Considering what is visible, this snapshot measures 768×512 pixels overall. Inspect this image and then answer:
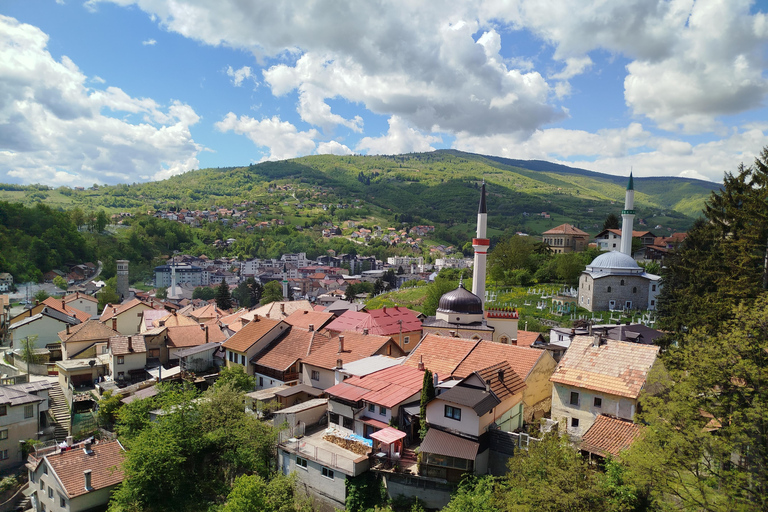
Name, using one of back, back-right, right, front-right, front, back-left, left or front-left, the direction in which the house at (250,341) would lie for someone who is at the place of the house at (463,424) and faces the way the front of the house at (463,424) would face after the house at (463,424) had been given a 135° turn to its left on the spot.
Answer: back-left

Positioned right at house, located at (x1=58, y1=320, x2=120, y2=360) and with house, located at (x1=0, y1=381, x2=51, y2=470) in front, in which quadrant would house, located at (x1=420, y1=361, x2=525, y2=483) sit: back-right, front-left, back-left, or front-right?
front-left

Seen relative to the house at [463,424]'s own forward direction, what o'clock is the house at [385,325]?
the house at [385,325] is roughly at 4 o'clock from the house at [463,424].

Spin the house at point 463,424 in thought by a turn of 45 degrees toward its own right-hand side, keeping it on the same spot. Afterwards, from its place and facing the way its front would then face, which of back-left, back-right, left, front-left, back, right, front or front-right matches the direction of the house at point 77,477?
front

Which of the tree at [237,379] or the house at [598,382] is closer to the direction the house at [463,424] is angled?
the tree

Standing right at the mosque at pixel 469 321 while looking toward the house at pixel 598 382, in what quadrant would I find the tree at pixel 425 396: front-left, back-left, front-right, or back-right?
front-right

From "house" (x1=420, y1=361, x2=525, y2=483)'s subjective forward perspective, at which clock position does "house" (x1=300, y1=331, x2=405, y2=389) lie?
"house" (x1=300, y1=331, x2=405, y2=389) is roughly at 3 o'clock from "house" (x1=420, y1=361, x2=525, y2=483).

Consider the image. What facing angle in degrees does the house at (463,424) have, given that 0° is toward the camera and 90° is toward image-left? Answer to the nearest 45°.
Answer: approximately 45°

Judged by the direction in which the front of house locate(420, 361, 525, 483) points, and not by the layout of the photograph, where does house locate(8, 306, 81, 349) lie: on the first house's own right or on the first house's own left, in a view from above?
on the first house's own right

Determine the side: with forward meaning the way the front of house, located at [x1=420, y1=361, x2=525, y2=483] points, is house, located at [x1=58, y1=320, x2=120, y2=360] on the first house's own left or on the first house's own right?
on the first house's own right

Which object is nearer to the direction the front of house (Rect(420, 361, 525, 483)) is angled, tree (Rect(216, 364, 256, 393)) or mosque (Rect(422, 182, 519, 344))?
the tree

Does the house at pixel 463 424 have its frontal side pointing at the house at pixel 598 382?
no

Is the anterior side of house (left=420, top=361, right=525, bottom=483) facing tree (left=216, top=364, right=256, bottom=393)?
no

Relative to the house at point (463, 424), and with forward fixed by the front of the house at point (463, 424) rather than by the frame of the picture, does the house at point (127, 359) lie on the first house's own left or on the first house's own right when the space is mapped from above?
on the first house's own right
